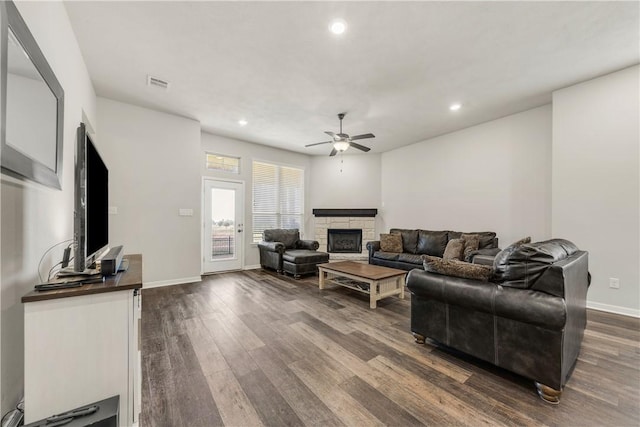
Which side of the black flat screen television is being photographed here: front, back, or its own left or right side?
right

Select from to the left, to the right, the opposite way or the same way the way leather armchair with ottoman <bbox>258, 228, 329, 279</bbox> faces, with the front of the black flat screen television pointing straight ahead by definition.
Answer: to the right

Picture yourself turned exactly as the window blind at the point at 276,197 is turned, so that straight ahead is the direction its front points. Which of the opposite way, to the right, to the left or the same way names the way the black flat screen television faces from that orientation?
to the left

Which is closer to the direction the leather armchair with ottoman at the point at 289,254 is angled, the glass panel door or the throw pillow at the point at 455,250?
the throw pillow

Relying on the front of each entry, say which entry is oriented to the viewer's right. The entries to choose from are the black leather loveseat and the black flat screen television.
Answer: the black flat screen television

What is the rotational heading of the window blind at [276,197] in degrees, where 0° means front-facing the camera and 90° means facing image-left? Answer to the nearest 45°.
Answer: approximately 315°

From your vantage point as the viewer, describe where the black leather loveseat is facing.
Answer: facing away from the viewer and to the left of the viewer

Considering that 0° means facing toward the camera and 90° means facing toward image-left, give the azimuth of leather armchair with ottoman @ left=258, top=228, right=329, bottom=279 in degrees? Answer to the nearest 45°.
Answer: approximately 315°

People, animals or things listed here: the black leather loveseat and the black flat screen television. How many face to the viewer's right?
1

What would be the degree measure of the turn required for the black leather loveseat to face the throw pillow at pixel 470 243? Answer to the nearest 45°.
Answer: approximately 45° to its right
